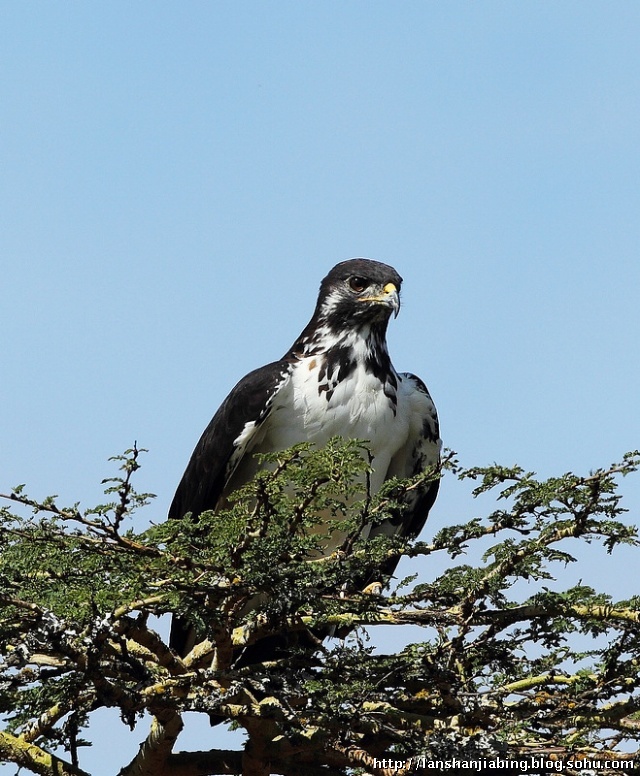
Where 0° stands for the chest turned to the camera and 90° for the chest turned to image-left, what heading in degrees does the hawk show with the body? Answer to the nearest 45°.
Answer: approximately 315°
